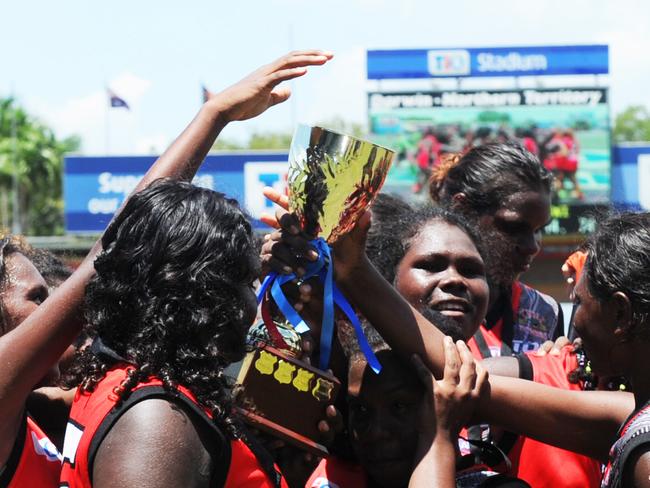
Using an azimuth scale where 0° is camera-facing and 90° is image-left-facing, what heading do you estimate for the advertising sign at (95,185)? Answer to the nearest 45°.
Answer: approximately 0°

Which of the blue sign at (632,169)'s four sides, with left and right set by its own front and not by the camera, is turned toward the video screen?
right

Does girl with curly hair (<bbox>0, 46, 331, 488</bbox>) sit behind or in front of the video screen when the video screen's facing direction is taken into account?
in front
